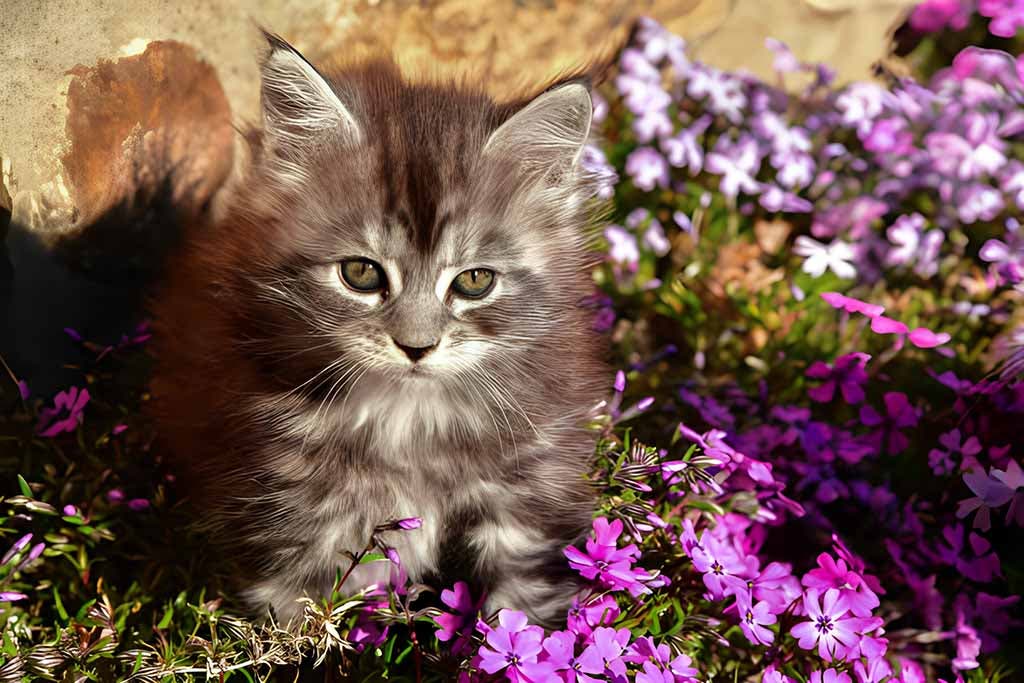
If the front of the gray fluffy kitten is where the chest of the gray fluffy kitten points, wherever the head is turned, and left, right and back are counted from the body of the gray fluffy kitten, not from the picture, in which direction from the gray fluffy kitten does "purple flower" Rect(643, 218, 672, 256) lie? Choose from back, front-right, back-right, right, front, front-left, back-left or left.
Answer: back-left

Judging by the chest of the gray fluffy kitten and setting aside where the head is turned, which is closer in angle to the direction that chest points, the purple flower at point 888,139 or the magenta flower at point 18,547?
the magenta flower

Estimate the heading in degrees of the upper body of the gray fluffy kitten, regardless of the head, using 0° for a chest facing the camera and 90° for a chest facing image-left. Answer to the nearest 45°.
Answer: approximately 0°

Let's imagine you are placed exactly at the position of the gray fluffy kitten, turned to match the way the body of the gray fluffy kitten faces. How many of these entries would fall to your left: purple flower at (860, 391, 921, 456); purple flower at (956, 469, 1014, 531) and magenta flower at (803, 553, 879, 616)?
3

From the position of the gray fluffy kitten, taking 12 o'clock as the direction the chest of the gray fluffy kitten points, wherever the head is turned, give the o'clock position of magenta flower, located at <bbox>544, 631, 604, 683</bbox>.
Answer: The magenta flower is roughly at 11 o'clock from the gray fluffy kitten.

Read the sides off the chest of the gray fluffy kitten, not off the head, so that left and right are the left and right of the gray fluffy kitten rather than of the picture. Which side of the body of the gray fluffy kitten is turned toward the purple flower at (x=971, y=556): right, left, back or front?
left

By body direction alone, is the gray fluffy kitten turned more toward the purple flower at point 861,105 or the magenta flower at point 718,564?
the magenta flower

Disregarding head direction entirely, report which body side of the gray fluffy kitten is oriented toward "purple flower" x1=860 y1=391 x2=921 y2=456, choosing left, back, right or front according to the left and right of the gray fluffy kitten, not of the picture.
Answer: left

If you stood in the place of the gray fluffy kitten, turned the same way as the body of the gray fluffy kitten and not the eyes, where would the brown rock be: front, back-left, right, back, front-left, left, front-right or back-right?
back-right

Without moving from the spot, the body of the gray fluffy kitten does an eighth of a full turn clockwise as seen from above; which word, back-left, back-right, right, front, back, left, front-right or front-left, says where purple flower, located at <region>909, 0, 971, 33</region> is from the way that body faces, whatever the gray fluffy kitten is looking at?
back

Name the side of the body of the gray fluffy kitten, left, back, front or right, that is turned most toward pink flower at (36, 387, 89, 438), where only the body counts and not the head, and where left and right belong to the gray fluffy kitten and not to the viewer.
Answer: right

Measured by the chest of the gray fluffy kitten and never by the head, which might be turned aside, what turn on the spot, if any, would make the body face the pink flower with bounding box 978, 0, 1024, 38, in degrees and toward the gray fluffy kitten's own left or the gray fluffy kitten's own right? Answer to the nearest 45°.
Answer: approximately 135° to the gray fluffy kitten's own left
